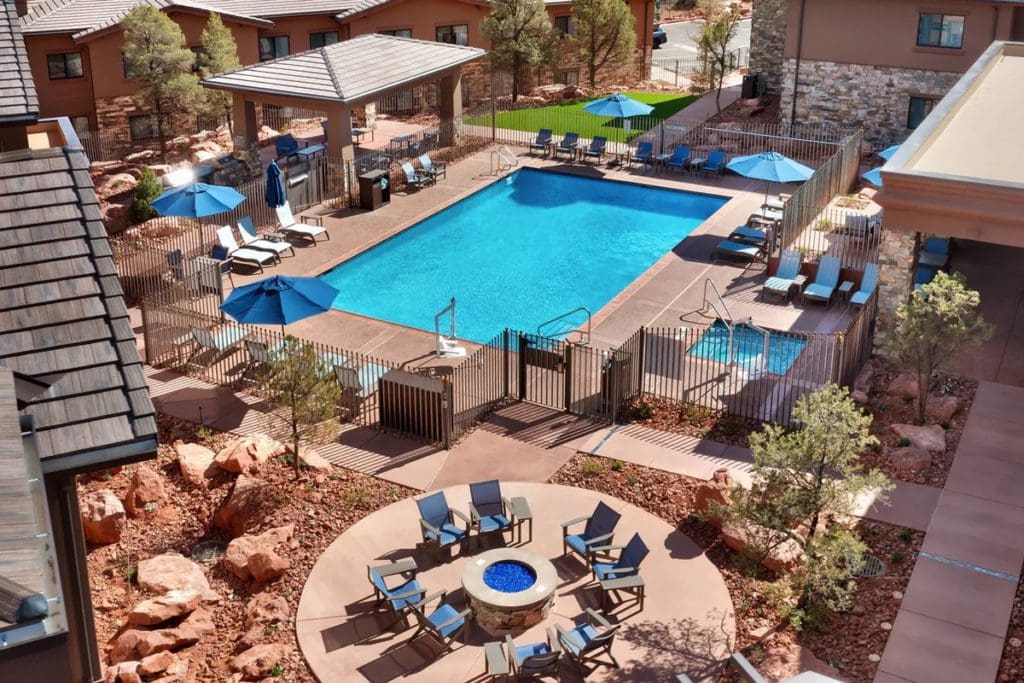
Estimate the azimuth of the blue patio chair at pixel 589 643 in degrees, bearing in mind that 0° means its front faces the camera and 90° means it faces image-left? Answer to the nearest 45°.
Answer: approximately 135°

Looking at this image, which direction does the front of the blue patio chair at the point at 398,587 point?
to the viewer's right

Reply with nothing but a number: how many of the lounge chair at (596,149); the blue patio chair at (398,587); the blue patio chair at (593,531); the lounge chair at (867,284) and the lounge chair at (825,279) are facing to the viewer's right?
1

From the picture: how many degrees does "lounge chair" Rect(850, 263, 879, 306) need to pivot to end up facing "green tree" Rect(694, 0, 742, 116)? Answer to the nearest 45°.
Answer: approximately 135° to its right

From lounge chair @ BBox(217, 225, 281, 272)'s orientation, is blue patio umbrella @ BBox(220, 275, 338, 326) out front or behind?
out front

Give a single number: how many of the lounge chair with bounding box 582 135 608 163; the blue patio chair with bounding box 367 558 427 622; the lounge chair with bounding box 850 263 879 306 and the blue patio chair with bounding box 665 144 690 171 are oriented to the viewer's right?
1

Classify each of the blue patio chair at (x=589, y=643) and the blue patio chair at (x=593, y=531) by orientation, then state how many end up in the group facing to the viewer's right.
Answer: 0

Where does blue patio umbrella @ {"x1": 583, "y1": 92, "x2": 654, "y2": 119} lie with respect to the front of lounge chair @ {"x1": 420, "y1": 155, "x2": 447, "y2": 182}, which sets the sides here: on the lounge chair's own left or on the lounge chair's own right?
on the lounge chair's own left

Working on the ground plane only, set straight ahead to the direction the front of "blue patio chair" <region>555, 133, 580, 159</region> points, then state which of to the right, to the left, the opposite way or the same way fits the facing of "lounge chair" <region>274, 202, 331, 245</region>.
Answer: to the left

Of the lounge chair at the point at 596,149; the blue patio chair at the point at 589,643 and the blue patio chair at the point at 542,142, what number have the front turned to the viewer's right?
0

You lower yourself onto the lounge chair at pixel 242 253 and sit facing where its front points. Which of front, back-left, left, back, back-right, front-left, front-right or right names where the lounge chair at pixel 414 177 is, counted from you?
left

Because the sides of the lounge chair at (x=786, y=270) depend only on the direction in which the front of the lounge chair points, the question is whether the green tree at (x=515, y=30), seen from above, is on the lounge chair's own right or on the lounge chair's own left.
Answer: on the lounge chair's own right

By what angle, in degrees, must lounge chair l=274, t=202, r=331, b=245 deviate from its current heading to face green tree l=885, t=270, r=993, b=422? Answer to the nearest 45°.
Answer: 0° — it already faces it

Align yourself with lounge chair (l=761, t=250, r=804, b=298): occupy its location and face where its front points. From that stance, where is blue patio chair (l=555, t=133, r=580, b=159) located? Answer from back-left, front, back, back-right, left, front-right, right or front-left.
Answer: right

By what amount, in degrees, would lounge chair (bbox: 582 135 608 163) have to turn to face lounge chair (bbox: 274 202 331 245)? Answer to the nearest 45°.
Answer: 0° — it already faces it

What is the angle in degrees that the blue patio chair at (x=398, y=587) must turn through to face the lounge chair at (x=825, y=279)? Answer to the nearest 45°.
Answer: approximately 45° to its left

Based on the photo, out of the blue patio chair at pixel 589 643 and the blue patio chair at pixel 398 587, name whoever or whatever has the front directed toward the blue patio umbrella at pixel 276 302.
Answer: the blue patio chair at pixel 589 643
